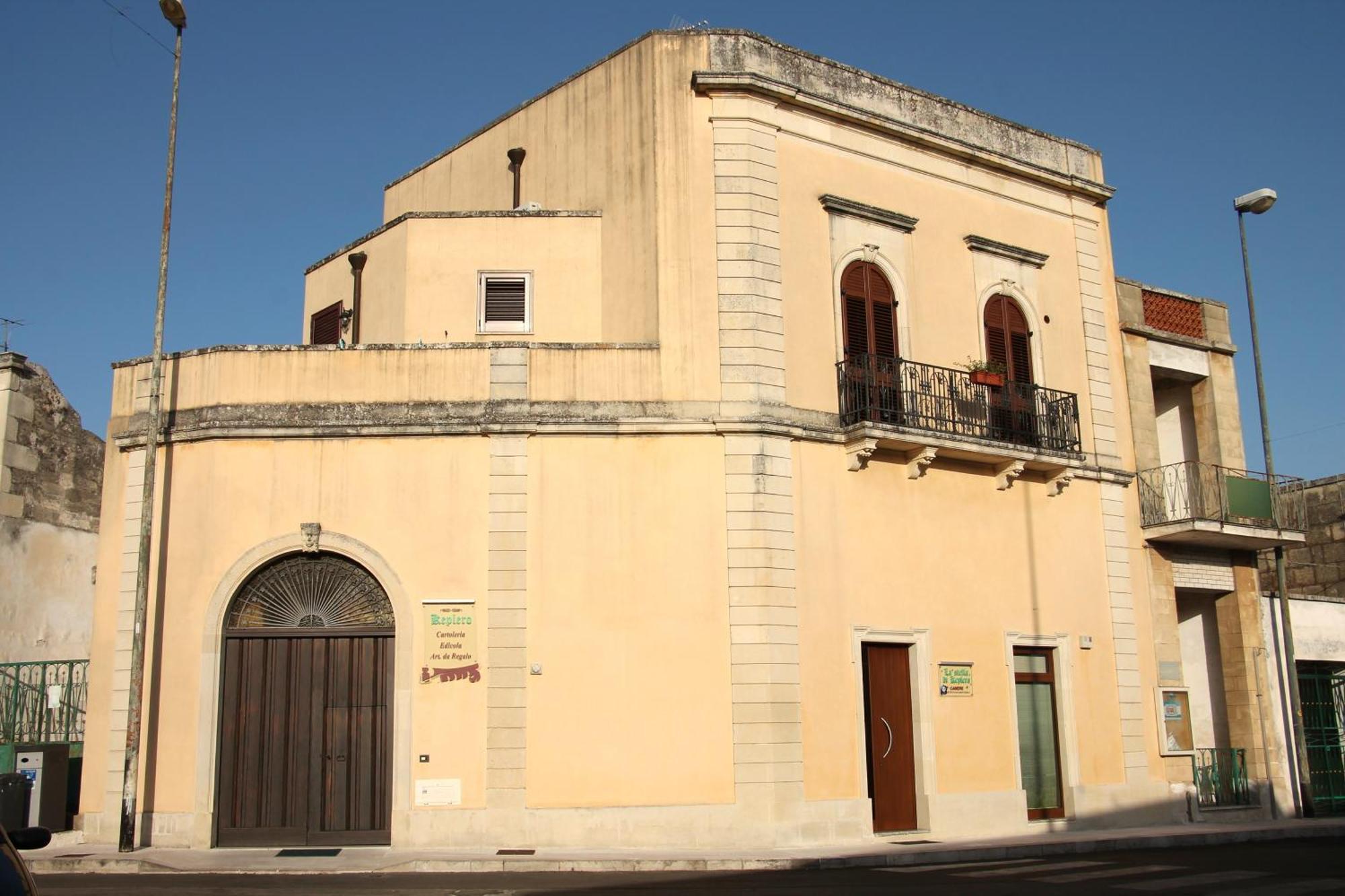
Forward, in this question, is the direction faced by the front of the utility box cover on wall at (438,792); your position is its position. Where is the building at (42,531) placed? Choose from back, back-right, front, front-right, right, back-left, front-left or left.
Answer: back-right

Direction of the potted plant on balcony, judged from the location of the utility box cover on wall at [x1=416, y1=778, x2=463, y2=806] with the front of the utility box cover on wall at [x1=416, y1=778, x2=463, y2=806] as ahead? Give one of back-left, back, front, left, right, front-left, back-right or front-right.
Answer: left

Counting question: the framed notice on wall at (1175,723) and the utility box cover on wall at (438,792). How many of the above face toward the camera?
2

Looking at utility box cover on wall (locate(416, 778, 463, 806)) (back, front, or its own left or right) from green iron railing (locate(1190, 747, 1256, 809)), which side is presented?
left

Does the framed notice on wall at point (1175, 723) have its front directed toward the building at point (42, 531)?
no

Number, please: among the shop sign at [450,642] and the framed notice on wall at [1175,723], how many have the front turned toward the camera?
2

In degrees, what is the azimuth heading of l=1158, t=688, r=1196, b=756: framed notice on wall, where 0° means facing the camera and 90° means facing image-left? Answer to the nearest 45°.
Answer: approximately 0°

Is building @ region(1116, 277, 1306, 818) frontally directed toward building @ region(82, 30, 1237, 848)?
no

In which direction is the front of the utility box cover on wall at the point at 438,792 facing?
toward the camera

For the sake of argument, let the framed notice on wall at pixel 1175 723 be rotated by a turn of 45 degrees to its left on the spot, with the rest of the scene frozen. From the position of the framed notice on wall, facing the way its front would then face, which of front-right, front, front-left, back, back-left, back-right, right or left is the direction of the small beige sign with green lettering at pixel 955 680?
right

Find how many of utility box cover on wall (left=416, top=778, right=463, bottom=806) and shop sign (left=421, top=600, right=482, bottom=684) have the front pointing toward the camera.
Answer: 2

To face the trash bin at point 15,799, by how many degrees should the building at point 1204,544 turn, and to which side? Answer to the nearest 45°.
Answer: approximately 90° to its right

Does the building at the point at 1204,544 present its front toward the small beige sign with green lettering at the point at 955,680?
no

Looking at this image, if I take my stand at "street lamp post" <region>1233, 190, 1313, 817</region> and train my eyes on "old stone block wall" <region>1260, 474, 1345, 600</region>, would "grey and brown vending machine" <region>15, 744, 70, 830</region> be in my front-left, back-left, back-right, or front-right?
back-left

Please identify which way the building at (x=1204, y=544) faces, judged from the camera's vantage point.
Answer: facing the viewer and to the right of the viewer

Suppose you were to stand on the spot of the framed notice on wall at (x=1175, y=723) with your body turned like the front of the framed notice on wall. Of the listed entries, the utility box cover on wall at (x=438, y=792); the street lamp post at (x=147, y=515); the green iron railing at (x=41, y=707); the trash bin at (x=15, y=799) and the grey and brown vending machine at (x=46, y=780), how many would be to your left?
0
